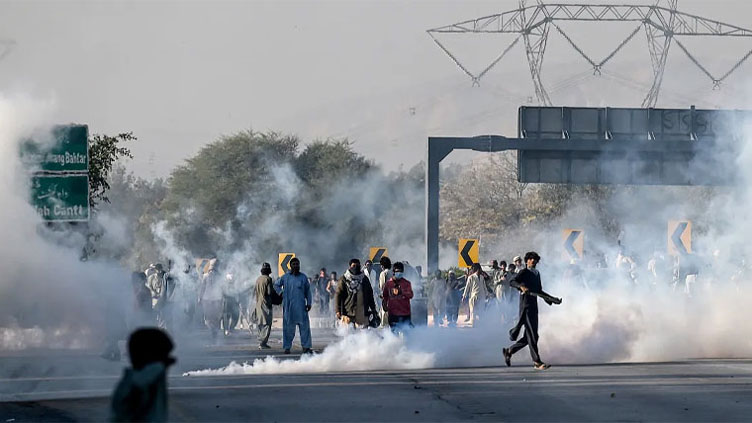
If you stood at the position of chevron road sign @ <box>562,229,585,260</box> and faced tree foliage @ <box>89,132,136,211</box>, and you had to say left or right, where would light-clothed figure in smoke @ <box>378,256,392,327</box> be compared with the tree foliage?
left

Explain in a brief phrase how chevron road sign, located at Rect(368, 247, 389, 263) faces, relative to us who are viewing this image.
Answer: facing the viewer

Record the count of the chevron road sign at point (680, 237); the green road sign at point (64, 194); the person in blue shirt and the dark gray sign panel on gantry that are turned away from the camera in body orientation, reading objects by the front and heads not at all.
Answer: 1

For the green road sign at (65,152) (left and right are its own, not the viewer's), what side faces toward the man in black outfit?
front

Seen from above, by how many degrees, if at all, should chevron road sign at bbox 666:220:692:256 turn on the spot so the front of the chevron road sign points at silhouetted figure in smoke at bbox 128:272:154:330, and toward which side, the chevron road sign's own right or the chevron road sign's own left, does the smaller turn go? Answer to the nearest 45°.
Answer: approximately 45° to the chevron road sign's own right

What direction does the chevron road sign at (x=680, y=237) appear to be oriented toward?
toward the camera

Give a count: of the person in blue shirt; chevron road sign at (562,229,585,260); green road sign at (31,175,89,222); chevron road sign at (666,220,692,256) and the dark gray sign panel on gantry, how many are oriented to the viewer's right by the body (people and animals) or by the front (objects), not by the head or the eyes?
0

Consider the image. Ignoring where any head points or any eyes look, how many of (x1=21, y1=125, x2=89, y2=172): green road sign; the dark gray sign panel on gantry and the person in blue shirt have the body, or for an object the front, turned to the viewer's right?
0

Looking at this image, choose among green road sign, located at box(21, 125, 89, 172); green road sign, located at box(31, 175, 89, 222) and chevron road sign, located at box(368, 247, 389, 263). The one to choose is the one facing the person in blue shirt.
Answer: the chevron road sign

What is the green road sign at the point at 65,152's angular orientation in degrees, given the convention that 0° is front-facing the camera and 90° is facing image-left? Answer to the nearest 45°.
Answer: approximately 0°

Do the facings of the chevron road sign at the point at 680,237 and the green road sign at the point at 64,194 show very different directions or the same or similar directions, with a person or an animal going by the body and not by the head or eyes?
same or similar directions

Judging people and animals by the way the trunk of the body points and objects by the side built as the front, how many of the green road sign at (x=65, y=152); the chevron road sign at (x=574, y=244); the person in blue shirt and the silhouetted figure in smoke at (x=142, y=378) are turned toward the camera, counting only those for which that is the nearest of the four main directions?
3
